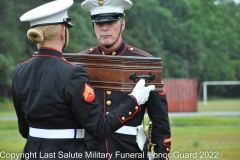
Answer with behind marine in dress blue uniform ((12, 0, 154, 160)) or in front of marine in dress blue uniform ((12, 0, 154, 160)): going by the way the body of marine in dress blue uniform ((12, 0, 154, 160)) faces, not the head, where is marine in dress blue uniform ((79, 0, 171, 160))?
in front

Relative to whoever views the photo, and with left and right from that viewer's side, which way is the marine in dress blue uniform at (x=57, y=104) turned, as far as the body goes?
facing away from the viewer and to the right of the viewer
